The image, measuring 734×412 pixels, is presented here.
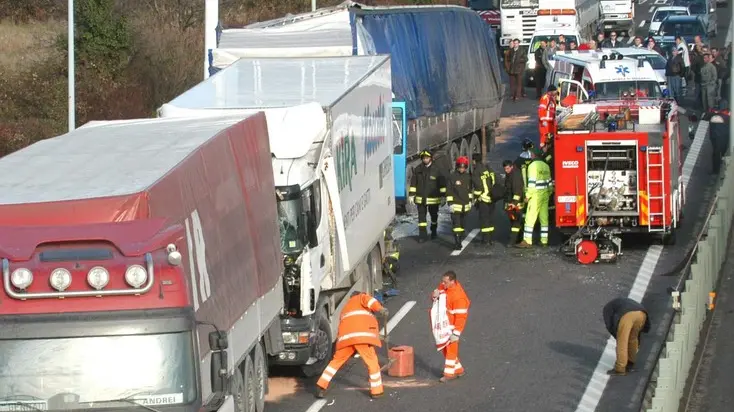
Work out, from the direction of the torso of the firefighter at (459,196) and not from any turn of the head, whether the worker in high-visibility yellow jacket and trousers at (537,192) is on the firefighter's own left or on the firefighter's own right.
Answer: on the firefighter's own left

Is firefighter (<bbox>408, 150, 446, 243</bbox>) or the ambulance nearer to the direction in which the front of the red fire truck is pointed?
the ambulance

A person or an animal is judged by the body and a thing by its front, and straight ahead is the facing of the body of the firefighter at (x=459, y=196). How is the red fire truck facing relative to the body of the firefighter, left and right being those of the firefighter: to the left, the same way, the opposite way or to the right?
the opposite way

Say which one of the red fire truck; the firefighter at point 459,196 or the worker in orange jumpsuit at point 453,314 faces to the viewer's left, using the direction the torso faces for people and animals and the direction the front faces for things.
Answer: the worker in orange jumpsuit

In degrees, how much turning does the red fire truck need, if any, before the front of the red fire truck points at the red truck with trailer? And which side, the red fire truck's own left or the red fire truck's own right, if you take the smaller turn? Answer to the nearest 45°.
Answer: approximately 180°
